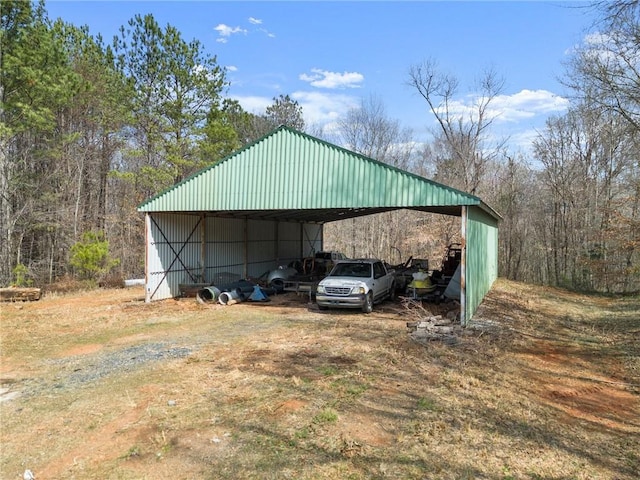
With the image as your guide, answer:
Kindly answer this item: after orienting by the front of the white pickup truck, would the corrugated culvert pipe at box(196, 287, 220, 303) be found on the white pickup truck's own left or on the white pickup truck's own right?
on the white pickup truck's own right

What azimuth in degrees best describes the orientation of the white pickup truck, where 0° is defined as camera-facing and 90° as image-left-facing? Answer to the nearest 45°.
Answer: approximately 45°

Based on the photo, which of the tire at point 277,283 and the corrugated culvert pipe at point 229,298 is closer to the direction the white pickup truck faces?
the corrugated culvert pipe

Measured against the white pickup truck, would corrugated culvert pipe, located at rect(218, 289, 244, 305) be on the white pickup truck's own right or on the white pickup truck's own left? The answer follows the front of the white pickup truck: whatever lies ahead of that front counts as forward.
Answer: on the white pickup truck's own right

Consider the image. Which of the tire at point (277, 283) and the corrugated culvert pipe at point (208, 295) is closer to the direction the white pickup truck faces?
the corrugated culvert pipe

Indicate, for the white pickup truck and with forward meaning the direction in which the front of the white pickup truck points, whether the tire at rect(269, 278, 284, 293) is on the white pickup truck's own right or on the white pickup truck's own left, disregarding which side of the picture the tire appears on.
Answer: on the white pickup truck's own right
